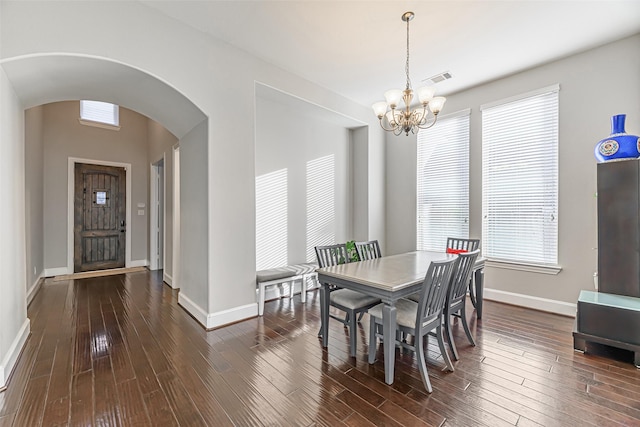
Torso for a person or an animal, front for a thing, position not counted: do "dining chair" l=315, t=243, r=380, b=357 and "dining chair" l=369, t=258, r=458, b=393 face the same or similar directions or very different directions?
very different directions

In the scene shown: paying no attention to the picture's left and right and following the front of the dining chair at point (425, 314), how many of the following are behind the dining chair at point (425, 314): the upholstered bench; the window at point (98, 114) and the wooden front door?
0

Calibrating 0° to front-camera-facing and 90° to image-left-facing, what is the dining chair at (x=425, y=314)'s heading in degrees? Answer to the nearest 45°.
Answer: approximately 135°

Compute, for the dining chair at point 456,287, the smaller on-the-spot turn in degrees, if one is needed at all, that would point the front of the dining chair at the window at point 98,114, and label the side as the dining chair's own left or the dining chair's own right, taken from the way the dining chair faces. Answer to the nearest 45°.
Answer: approximately 45° to the dining chair's own left

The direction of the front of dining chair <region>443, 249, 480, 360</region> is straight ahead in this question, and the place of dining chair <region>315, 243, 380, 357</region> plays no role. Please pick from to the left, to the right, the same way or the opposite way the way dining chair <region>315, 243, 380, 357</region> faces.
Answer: the opposite way

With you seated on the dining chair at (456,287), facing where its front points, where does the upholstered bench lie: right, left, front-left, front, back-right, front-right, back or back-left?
front-left

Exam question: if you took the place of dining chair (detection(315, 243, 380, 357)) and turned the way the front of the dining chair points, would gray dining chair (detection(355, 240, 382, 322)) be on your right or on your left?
on your left

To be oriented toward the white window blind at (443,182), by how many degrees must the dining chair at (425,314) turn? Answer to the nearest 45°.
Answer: approximately 45° to its right

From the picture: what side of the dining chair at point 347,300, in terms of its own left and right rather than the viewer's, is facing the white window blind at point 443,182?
left

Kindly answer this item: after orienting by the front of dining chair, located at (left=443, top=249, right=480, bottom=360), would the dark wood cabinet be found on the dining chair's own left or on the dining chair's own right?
on the dining chair's own right

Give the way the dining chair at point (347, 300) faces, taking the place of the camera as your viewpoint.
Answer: facing the viewer and to the right of the viewer

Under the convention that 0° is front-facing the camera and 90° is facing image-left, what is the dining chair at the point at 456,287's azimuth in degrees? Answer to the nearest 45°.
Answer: approximately 135°

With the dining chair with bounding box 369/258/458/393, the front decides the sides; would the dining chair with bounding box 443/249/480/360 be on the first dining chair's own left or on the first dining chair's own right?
on the first dining chair's own right

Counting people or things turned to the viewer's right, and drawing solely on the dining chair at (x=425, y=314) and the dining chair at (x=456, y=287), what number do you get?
0
